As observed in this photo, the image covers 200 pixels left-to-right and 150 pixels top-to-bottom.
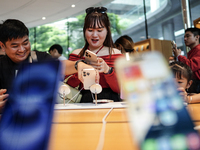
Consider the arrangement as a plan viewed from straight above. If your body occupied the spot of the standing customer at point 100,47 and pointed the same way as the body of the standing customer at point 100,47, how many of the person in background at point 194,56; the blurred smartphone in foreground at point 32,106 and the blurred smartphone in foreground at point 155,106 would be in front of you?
2

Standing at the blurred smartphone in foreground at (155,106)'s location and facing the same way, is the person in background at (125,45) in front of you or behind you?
behind

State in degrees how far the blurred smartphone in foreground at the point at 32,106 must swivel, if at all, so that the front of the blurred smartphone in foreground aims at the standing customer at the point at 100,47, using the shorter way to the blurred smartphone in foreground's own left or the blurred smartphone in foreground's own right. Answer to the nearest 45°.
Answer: approximately 135° to the blurred smartphone in foreground's own left

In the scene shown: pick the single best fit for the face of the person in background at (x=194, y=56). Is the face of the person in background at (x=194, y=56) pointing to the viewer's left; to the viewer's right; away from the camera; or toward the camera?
to the viewer's left

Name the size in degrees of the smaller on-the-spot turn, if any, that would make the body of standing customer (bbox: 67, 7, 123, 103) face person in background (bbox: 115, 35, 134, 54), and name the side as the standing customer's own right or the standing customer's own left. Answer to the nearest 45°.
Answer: approximately 180°

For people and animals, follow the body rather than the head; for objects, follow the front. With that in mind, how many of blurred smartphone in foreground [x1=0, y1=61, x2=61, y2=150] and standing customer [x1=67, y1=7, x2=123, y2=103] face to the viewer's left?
0
